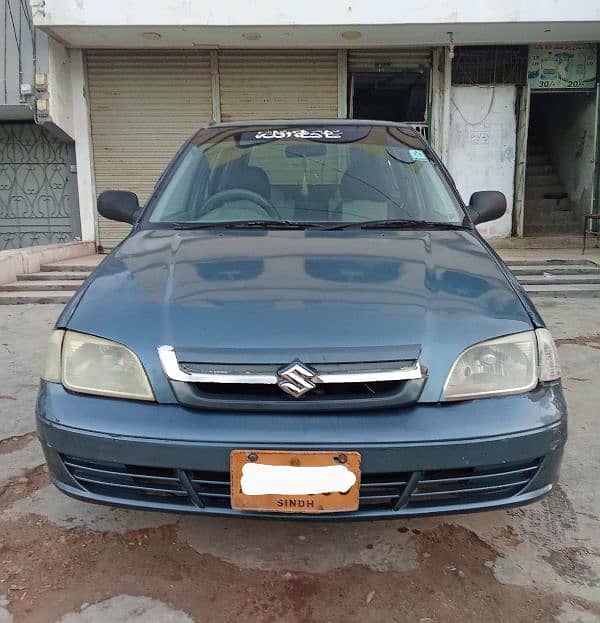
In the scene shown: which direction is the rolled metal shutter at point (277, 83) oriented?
toward the camera

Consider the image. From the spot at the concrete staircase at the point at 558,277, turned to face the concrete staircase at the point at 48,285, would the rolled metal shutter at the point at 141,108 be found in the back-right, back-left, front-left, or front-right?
front-right

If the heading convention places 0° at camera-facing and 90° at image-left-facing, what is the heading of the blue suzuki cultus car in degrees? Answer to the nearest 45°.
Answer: approximately 0°

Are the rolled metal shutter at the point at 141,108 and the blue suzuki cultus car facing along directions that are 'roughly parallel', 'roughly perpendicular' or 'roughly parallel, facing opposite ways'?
roughly parallel

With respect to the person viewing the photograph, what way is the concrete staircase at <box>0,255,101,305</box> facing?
facing the viewer

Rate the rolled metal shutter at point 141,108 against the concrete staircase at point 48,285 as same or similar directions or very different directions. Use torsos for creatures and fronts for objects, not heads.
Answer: same or similar directions

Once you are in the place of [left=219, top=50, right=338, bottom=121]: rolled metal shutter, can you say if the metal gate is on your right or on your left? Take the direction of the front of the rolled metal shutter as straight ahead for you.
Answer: on your right

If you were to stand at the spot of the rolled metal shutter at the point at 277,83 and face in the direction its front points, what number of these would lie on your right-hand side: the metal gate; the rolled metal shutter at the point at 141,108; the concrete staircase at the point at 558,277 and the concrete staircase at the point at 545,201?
2

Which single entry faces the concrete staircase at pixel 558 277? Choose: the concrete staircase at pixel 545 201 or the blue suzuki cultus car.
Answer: the concrete staircase at pixel 545 201

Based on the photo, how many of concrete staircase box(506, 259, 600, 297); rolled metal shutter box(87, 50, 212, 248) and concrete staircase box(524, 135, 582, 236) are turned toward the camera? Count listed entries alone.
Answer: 3

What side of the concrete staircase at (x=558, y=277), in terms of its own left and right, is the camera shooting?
front

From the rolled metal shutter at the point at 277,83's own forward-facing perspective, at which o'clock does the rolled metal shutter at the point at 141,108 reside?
the rolled metal shutter at the point at 141,108 is roughly at 3 o'clock from the rolled metal shutter at the point at 277,83.

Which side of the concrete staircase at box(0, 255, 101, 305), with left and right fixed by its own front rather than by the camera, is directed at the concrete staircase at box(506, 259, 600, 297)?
left
